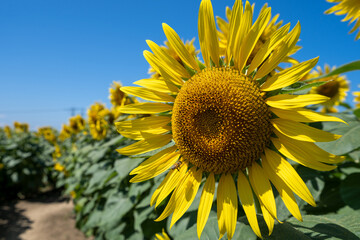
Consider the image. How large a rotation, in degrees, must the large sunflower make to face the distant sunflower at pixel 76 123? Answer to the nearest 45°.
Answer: approximately 135° to its right

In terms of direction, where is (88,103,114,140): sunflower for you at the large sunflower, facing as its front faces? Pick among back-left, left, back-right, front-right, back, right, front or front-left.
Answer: back-right

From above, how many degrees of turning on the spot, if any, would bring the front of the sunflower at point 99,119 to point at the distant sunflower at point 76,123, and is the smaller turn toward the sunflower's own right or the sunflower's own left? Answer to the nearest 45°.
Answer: approximately 135° to the sunflower's own right

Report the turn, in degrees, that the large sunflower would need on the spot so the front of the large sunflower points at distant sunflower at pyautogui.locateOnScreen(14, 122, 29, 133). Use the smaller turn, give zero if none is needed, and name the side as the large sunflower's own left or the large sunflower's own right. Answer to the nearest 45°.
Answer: approximately 135° to the large sunflower's own right

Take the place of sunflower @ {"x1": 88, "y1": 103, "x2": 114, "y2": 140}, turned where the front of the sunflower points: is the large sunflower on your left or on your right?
on your left

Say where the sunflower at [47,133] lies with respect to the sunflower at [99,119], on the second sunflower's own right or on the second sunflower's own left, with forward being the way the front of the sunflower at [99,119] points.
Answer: on the second sunflower's own right

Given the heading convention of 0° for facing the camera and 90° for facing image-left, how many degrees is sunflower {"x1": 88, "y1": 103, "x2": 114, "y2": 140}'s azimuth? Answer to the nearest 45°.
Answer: approximately 45°

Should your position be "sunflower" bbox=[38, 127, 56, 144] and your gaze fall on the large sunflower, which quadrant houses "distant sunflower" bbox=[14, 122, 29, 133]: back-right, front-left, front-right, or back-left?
back-right

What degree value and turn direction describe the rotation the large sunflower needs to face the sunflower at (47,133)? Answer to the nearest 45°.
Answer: approximately 135° to its right

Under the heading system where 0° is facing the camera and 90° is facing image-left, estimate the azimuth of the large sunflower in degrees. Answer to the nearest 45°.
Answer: approximately 0°
